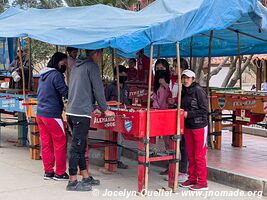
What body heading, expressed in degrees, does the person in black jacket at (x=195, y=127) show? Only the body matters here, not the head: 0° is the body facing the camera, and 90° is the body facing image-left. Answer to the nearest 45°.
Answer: approximately 45°
